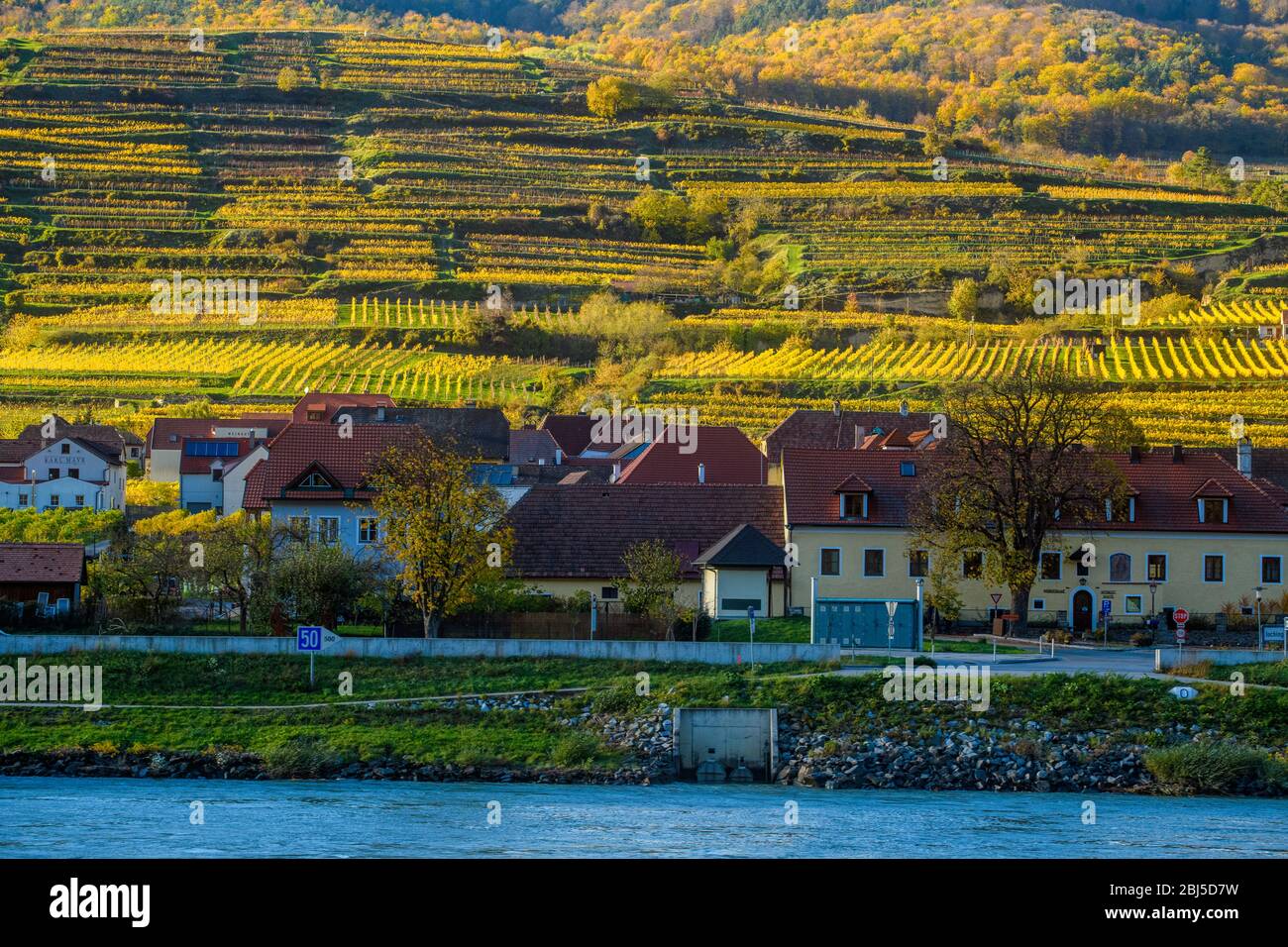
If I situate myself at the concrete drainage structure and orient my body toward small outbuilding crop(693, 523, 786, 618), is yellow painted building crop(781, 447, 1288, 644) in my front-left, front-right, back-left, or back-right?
front-right

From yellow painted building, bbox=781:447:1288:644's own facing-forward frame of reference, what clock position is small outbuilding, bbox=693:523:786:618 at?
The small outbuilding is roughly at 2 o'clock from the yellow painted building.

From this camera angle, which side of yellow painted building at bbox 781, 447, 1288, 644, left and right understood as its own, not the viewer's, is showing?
front

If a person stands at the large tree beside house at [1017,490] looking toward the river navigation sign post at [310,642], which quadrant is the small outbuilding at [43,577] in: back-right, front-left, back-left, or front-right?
front-right

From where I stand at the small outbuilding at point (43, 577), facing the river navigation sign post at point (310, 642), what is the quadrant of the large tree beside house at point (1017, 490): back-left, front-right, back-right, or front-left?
front-left

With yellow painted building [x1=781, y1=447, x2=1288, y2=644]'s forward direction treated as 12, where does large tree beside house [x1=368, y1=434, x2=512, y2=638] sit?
The large tree beside house is roughly at 2 o'clock from the yellow painted building.

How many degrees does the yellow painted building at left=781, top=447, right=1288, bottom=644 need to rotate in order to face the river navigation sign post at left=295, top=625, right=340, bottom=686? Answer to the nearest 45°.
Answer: approximately 45° to its right

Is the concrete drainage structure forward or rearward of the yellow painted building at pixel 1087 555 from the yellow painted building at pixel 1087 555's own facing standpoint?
forward

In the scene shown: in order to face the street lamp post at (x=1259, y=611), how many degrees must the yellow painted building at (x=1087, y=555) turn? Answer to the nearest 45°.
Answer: approximately 90° to its left

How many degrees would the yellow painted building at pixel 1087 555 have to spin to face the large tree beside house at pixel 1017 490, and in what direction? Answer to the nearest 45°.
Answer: approximately 45° to its right

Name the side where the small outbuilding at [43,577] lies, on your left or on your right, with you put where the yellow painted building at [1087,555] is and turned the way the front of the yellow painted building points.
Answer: on your right

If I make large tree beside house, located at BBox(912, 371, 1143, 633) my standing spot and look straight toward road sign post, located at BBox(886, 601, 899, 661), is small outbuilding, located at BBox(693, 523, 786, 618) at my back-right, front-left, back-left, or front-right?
front-right
